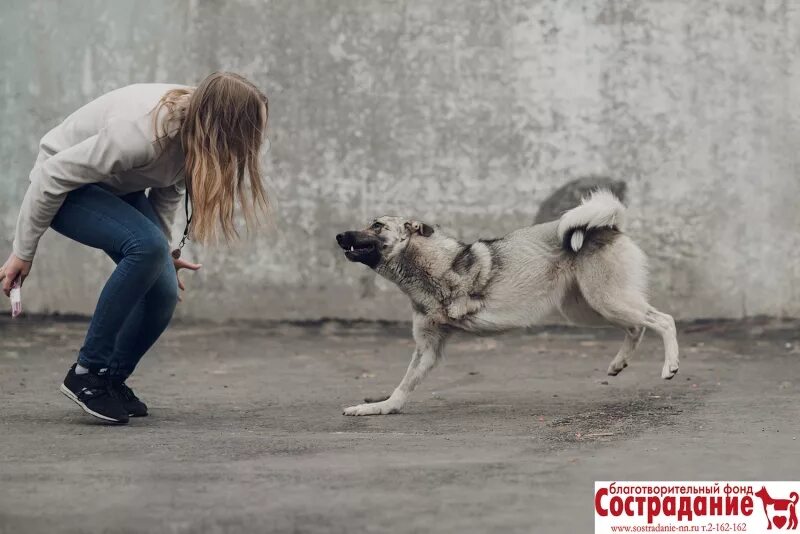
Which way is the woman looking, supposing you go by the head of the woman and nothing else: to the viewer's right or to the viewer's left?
to the viewer's right

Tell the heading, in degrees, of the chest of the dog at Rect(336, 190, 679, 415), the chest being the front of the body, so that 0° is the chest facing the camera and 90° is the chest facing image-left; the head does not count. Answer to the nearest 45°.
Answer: approximately 90°

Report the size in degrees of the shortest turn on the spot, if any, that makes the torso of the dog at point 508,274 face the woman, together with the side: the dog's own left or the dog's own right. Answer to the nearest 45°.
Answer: approximately 45° to the dog's own left
